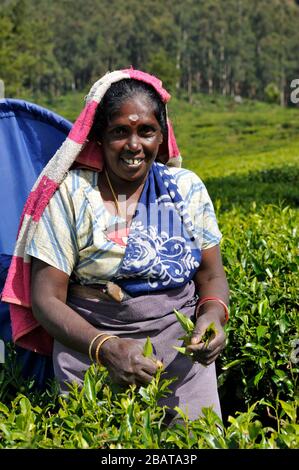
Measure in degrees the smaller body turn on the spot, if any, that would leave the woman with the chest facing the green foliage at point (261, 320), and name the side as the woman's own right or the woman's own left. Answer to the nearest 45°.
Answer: approximately 135° to the woman's own left

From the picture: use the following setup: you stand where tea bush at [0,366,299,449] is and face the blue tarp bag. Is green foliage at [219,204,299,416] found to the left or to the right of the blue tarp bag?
right

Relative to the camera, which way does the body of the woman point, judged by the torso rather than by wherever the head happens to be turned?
toward the camera

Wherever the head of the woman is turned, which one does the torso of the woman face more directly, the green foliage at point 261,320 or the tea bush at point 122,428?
the tea bush

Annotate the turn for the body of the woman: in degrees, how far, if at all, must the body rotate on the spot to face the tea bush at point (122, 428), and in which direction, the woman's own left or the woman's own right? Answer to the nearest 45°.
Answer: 0° — they already face it
